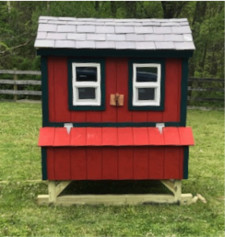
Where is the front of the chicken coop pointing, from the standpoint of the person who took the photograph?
facing the viewer

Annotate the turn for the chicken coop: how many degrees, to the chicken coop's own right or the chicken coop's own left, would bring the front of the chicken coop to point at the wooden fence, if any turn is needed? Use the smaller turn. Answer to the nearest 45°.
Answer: approximately 180°
